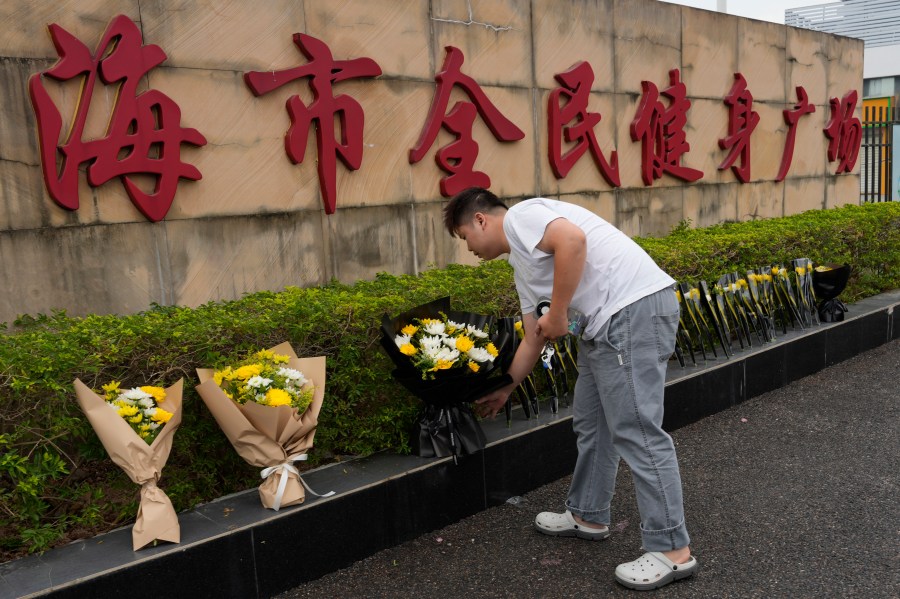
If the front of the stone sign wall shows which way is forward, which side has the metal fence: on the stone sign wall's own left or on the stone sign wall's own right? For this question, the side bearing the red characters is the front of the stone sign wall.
on the stone sign wall's own left

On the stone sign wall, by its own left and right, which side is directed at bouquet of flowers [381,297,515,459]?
front

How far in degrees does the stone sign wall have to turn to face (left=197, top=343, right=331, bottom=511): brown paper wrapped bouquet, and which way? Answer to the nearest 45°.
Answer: approximately 45° to its right

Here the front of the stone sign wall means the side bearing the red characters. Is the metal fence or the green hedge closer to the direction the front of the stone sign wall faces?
the green hedge

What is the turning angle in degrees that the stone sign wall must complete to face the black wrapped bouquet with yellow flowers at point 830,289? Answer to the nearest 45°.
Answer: approximately 45° to its left

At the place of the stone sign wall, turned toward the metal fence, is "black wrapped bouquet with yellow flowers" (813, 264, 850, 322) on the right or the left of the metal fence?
right
